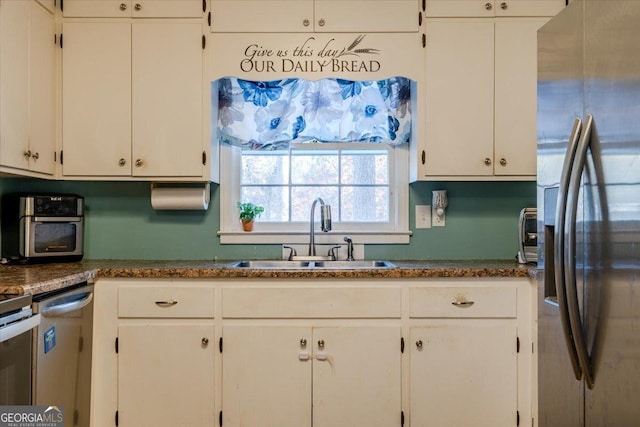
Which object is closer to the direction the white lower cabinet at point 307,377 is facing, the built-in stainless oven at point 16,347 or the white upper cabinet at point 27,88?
the built-in stainless oven

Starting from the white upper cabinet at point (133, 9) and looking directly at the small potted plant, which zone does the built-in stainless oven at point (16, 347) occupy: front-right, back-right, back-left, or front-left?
back-right

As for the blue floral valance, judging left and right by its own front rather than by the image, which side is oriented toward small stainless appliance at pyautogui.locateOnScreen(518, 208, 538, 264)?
left

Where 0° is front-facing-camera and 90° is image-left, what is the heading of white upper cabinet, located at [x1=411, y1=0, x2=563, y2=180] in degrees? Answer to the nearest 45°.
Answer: approximately 0°

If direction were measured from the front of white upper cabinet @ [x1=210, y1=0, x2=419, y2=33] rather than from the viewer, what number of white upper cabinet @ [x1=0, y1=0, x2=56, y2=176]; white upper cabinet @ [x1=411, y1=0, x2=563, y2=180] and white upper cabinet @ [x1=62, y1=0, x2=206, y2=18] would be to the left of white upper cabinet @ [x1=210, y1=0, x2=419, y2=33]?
1

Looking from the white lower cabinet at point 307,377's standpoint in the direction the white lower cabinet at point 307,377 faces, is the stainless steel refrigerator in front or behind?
in front

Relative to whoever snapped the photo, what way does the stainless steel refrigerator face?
facing the viewer and to the left of the viewer

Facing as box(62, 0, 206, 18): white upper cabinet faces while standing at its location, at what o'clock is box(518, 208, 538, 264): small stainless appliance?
The small stainless appliance is roughly at 10 o'clock from the white upper cabinet.

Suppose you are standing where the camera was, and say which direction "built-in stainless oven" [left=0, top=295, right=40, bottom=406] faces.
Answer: facing the viewer and to the right of the viewer

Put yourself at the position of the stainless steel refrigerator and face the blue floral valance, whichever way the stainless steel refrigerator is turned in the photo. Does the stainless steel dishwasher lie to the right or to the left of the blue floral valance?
left

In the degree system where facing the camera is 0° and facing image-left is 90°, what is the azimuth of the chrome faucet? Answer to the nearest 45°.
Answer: approximately 315°
